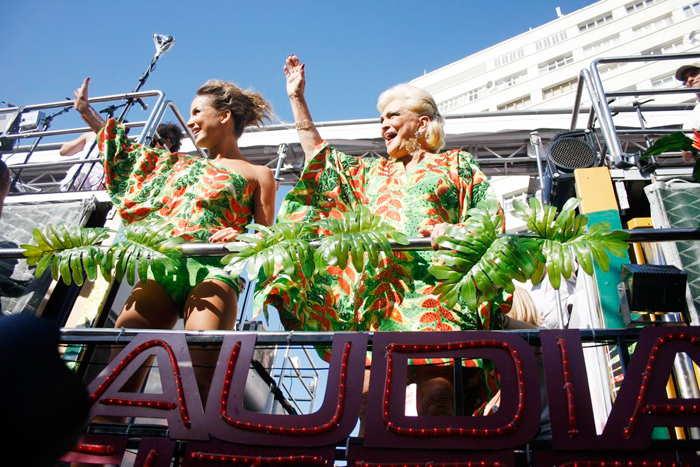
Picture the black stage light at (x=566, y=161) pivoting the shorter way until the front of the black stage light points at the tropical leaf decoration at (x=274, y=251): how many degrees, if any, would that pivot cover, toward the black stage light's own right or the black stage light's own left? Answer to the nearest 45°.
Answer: approximately 45° to the black stage light's own right

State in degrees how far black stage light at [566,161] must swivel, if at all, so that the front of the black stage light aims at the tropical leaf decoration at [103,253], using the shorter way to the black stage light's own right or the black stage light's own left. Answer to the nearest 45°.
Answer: approximately 45° to the black stage light's own right

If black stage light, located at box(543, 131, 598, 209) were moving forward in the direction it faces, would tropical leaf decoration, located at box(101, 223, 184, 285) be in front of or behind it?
in front

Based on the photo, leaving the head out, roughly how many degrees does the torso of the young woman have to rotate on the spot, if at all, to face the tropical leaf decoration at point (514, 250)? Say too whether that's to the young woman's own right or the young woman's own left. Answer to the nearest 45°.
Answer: approximately 90° to the young woman's own left

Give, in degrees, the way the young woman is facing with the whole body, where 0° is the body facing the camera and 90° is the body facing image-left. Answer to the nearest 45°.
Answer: approximately 45°

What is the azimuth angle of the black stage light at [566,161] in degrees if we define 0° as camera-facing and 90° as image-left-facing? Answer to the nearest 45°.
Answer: approximately 0°

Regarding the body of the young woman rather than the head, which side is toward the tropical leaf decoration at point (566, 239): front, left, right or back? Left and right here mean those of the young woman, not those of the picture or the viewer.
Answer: left

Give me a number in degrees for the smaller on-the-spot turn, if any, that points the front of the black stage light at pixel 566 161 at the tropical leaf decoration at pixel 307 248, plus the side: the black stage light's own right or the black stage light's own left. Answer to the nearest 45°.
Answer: approximately 45° to the black stage light's own right

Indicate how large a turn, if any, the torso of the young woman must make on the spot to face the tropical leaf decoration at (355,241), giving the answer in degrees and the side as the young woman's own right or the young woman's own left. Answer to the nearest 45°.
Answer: approximately 90° to the young woman's own left

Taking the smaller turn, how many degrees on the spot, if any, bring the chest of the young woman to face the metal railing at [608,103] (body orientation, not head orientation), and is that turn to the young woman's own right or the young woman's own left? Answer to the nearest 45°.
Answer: approximately 135° to the young woman's own left
